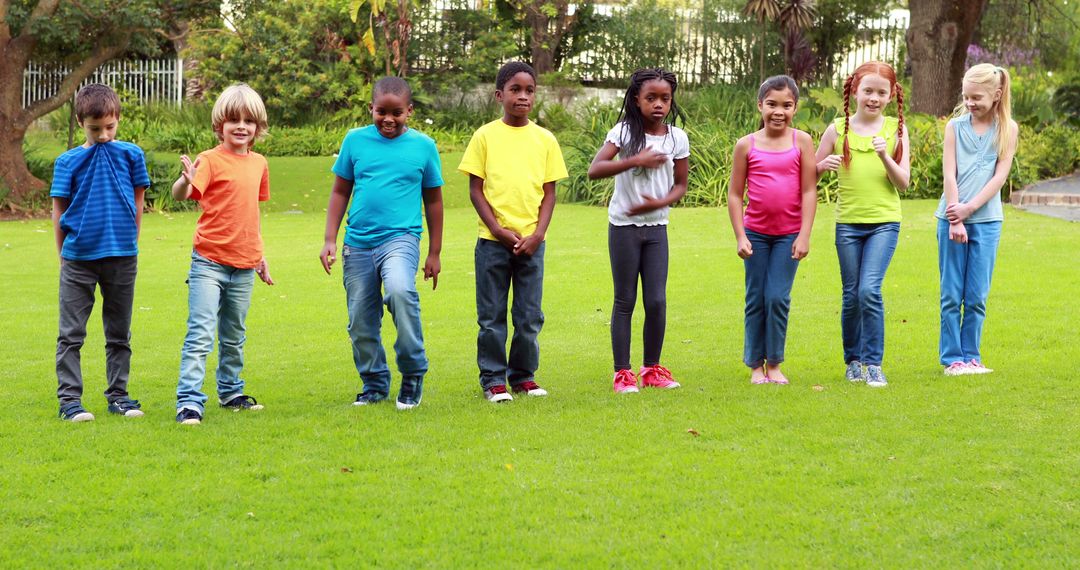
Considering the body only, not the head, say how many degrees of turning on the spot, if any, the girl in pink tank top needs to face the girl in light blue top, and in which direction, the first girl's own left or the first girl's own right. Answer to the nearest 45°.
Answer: approximately 135° to the first girl's own left

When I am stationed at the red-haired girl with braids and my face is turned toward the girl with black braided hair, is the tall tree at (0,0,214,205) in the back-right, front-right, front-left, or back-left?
front-right

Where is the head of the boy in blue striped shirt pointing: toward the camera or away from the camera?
toward the camera

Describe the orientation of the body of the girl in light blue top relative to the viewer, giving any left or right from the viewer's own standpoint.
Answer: facing the viewer

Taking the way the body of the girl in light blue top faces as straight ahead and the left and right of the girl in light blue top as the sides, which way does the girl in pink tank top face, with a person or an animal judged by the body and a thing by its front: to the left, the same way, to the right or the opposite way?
the same way

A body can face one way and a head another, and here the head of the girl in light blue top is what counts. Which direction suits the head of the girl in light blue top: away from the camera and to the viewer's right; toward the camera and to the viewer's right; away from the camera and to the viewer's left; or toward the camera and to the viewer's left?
toward the camera and to the viewer's left

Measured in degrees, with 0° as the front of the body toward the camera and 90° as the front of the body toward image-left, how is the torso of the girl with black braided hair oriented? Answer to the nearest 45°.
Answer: approximately 0°

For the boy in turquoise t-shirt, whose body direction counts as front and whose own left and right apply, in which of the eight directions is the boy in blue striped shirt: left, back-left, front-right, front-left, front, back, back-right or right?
right

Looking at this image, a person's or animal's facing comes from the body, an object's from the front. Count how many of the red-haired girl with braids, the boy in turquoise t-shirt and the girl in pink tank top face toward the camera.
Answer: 3

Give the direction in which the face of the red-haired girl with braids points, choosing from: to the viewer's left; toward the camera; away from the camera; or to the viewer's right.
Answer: toward the camera

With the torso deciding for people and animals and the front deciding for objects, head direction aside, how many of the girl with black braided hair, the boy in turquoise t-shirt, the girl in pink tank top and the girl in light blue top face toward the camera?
4

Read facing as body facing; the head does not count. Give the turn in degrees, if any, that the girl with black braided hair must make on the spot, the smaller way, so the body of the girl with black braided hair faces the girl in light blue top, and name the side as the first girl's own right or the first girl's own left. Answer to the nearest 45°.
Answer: approximately 90° to the first girl's own left

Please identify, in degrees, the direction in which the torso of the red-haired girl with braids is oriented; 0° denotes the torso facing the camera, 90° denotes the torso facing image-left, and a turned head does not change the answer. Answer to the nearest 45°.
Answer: approximately 0°

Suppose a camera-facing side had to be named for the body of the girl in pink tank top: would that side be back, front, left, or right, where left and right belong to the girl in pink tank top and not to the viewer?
front
